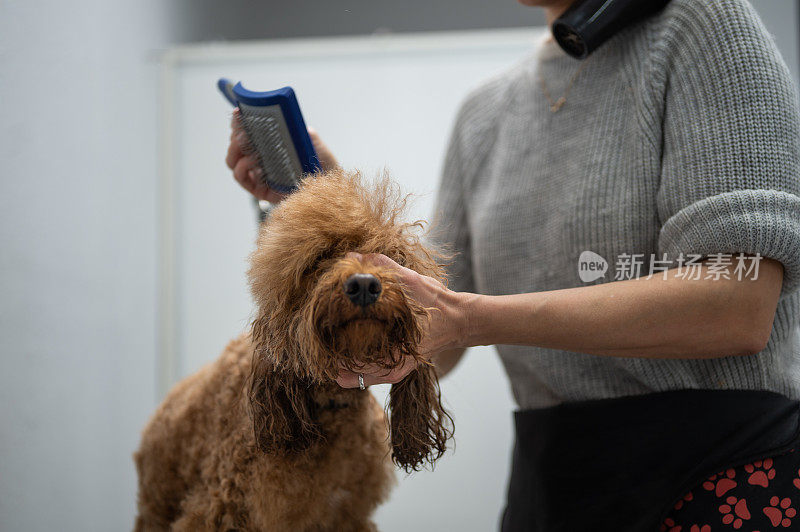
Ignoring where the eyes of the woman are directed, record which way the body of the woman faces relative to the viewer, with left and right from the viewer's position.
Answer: facing the viewer and to the left of the viewer

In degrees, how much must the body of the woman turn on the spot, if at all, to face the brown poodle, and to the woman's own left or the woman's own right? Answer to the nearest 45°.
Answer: approximately 45° to the woman's own right

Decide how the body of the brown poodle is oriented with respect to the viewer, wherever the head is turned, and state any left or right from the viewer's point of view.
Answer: facing the viewer and to the right of the viewer

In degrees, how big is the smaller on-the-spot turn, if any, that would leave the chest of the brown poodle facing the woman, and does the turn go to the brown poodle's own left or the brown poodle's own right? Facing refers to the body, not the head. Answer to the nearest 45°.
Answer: approximately 45° to the brown poodle's own left

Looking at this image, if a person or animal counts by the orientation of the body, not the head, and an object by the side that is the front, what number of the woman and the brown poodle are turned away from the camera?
0
